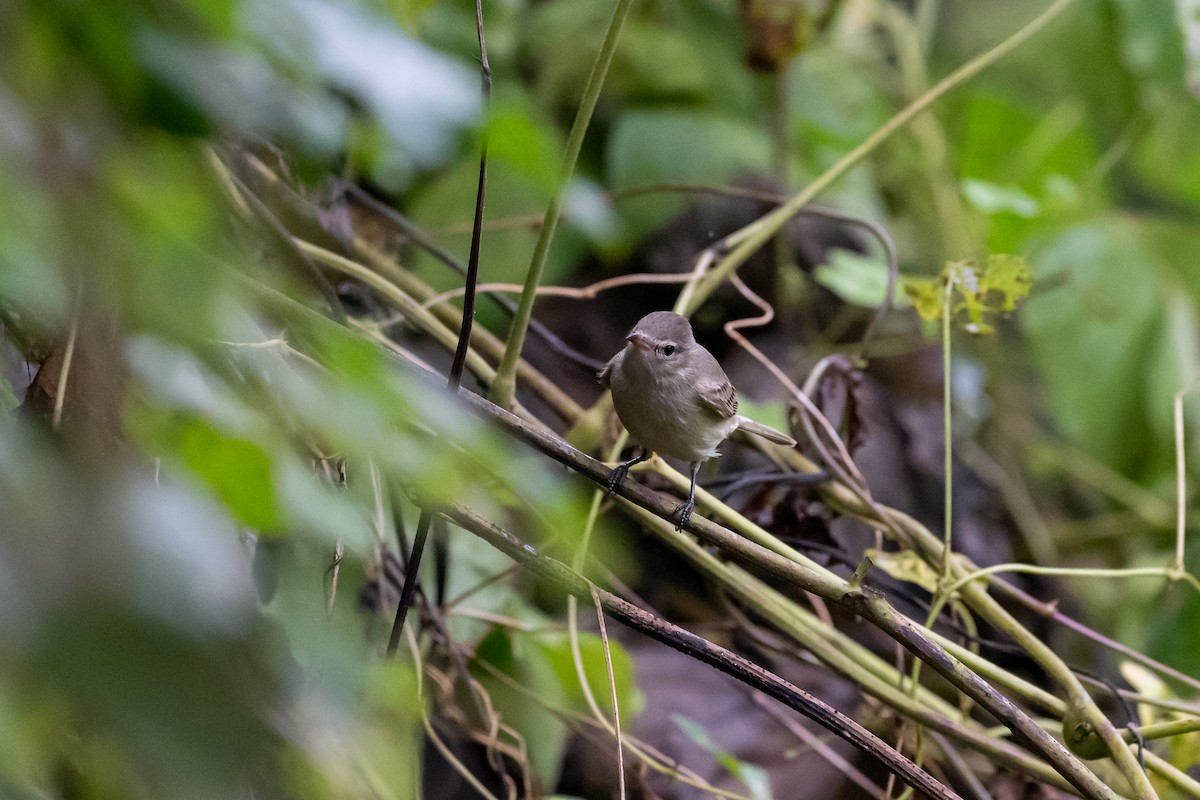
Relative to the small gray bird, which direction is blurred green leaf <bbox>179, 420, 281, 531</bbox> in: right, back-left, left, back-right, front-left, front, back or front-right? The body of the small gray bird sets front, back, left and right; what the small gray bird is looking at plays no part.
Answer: front-left

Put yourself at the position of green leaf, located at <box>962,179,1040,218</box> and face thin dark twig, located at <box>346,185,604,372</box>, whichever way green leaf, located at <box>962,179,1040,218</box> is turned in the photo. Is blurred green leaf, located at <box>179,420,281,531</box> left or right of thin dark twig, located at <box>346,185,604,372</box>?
left

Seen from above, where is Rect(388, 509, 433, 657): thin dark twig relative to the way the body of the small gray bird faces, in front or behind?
in front

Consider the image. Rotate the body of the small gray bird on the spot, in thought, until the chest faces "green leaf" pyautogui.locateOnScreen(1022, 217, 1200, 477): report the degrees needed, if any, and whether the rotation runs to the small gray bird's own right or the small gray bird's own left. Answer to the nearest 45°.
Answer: approximately 180°

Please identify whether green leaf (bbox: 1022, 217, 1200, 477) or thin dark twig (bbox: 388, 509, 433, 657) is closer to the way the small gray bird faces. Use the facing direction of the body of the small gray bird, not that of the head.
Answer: the thin dark twig

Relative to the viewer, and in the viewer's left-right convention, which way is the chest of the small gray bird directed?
facing the viewer and to the left of the viewer

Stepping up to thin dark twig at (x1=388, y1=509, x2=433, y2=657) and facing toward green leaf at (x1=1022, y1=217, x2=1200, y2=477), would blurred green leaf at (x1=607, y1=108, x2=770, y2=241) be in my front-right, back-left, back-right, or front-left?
front-left

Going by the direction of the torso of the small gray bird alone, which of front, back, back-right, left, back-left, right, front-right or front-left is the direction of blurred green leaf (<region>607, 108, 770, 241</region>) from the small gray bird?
back-right
